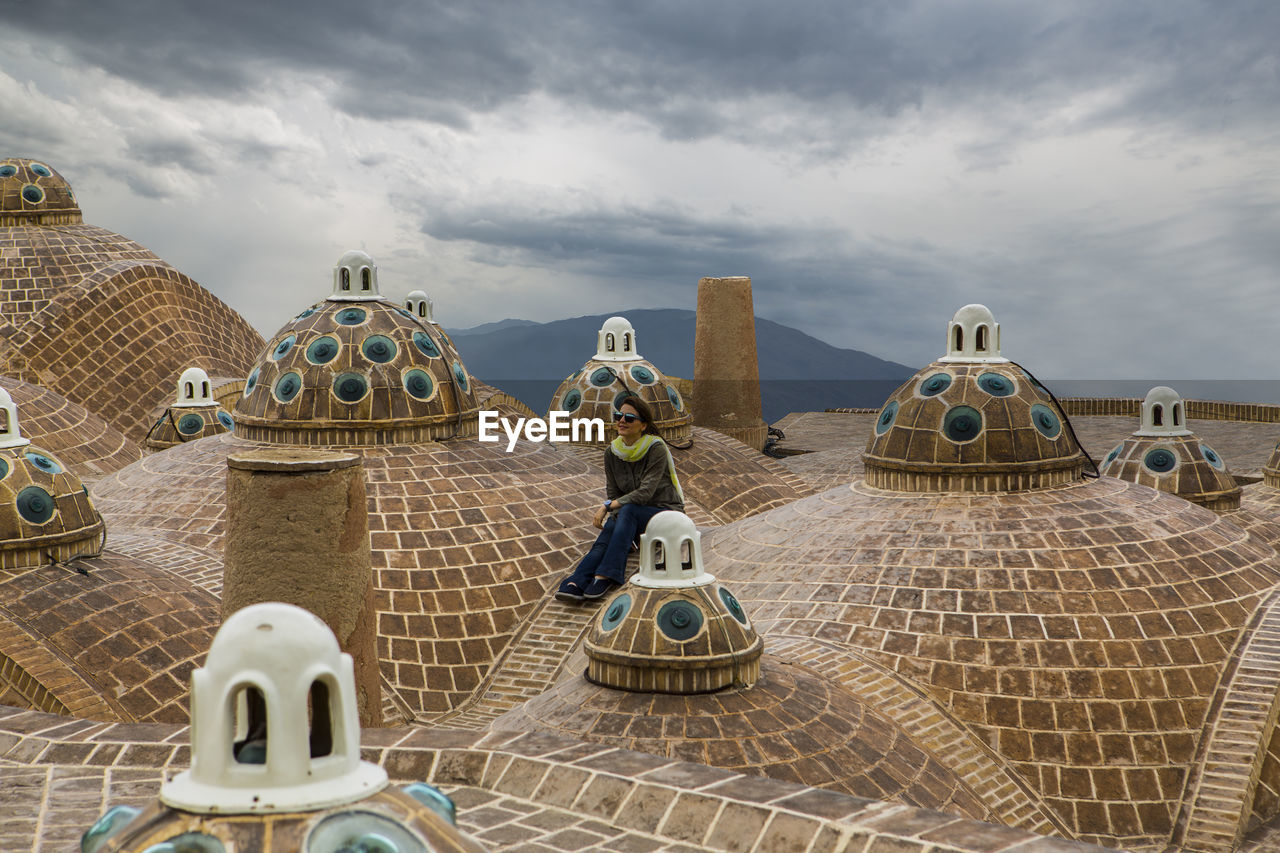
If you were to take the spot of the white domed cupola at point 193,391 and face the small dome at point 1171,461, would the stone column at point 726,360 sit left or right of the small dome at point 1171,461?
left

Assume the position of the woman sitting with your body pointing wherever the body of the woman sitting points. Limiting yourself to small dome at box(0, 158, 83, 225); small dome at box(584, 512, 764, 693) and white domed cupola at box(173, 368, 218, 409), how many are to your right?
2

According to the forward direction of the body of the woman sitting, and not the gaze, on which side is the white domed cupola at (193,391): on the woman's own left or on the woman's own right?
on the woman's own right

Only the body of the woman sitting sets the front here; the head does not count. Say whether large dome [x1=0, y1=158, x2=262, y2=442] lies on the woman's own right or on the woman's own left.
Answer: on the woman's own right

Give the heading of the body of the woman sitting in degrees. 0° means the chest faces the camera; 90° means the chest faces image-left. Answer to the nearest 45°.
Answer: approximately 45°

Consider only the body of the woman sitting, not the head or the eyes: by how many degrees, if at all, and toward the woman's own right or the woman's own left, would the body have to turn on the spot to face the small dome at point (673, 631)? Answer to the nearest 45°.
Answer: approximately 45° to the woman's own left

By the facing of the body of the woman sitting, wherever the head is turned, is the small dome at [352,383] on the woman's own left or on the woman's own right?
on the woman's own right

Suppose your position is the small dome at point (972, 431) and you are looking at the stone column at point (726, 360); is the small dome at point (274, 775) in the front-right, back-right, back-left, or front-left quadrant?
back-left

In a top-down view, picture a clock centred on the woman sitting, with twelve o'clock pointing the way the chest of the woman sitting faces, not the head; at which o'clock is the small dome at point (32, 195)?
The small dome is roughly at 3 o'clock from the woman sitting.
